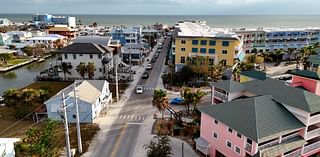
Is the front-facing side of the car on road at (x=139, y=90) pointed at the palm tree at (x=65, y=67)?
no
